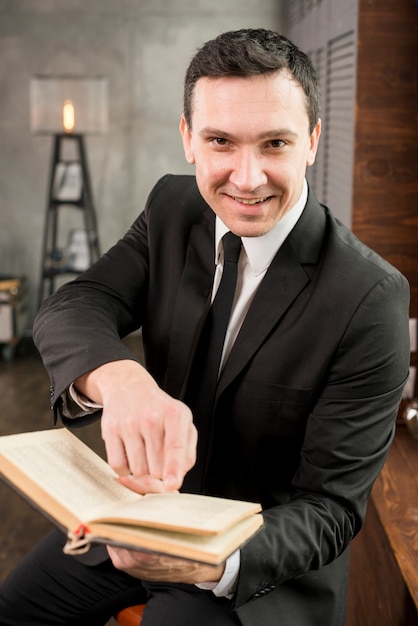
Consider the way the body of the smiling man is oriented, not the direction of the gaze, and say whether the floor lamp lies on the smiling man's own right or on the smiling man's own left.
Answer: on the smiling man's own right

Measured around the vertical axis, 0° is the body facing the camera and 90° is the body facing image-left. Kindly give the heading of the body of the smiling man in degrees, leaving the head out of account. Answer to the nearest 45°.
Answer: approximately 45°
